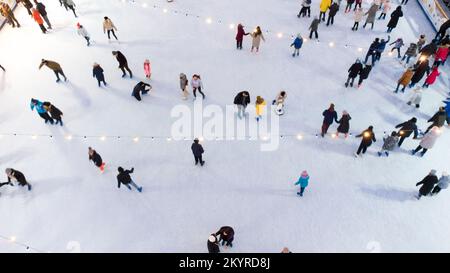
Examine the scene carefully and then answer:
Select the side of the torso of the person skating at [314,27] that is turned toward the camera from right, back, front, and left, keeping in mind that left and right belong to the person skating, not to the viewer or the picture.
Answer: back

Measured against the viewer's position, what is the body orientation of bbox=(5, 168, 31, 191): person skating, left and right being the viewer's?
facing to the left of the viewer
